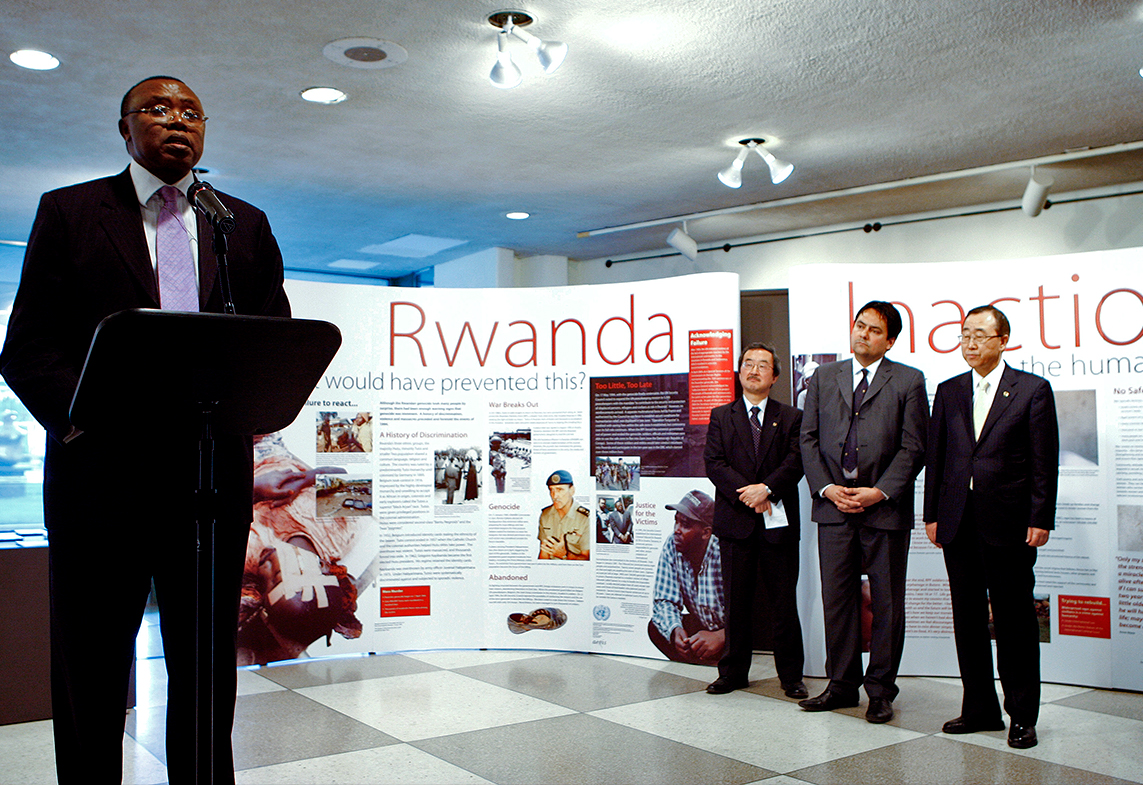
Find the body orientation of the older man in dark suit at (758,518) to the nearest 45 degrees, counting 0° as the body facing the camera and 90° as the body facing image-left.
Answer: approximately 0°

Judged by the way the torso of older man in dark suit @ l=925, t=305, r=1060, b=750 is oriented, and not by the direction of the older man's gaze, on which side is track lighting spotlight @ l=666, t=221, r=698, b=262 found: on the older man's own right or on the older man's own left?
on the older man's own right

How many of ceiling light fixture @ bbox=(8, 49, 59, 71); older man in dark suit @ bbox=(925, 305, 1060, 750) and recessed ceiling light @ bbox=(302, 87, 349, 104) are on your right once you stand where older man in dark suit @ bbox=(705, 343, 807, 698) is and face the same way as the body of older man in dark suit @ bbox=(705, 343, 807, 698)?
2

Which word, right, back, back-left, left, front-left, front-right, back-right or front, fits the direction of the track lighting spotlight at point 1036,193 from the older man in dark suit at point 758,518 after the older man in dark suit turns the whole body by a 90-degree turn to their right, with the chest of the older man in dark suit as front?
back-right

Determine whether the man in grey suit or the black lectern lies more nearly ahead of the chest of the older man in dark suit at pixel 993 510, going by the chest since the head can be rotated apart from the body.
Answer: the black lectern

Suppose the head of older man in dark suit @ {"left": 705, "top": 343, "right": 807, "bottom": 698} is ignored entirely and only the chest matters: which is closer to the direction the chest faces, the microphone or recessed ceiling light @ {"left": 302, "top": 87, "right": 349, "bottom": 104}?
the microphone

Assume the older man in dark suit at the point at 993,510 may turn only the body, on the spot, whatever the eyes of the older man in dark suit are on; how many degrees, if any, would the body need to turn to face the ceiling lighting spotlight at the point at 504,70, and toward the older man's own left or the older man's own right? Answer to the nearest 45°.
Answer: approximately 45° to the older man's own right

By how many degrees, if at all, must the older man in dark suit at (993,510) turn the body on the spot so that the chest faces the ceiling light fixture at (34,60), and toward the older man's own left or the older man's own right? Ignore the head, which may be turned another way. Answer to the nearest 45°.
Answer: approximately 45° to the older man's own right

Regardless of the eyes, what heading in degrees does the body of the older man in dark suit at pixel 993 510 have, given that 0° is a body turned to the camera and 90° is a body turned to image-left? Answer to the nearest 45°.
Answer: approximately 45°
